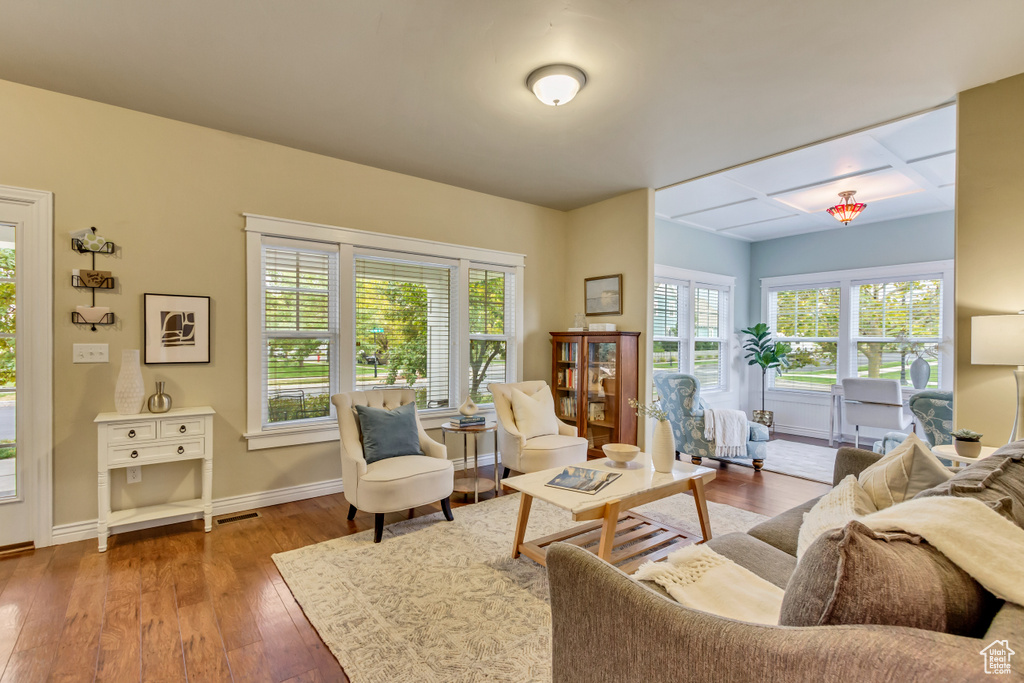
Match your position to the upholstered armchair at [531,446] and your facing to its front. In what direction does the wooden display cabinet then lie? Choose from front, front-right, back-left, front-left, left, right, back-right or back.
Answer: left

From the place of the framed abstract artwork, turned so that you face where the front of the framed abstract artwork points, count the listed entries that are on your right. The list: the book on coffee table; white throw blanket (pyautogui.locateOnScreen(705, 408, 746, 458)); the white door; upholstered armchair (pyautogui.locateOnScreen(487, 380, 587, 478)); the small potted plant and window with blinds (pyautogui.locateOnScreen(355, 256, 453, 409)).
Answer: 1

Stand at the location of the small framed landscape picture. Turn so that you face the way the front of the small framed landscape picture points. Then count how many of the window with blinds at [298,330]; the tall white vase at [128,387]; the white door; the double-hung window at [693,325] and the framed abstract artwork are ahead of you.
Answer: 4

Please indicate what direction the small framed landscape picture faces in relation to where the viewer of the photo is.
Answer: facing the viewer and to the left of the viewer

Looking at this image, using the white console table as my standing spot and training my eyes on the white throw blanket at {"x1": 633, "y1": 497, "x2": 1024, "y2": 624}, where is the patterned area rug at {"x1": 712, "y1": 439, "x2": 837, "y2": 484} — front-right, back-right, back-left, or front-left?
front-left

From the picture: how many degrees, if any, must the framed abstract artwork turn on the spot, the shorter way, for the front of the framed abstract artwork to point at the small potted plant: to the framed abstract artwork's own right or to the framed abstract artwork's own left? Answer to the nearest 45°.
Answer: approximately 45° to the framed abstract artwork's own left

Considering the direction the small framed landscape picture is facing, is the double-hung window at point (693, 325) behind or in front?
behind

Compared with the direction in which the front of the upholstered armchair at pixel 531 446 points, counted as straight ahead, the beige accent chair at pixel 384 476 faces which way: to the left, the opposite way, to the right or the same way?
the same way

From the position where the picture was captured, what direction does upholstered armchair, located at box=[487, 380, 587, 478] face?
facing the viewer and to the right of the viewer

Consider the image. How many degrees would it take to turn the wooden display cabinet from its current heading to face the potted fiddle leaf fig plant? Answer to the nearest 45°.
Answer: approximately 180°

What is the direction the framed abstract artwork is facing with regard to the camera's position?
facing the viewer

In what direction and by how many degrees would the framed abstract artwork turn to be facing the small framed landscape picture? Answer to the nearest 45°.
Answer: approximately 90° to its left

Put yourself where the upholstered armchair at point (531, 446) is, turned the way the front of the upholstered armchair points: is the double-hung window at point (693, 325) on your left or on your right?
on your left

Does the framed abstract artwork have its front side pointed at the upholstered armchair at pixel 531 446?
no

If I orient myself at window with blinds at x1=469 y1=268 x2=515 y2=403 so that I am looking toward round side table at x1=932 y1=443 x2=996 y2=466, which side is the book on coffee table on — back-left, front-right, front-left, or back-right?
front-right

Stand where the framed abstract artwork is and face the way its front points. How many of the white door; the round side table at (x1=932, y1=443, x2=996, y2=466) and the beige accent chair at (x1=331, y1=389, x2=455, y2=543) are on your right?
1
